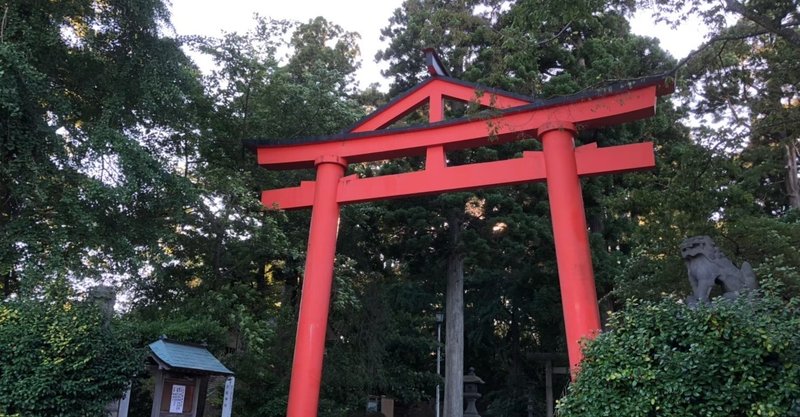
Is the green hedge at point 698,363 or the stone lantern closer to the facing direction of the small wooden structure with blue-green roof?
the green hedge

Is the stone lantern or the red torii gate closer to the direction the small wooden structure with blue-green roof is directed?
the red torii gate

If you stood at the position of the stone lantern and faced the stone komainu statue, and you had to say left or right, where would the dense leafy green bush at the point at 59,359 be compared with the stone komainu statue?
right

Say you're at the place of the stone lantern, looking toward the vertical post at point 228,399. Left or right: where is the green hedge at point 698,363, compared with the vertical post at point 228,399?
left

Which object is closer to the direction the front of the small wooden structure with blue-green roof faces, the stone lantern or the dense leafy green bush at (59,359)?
the dense leafy green bush

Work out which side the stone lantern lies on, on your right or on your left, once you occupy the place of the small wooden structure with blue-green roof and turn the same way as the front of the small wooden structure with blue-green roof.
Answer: on your left

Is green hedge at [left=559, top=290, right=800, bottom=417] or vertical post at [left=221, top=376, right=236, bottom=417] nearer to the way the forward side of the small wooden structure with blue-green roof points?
the green hedge

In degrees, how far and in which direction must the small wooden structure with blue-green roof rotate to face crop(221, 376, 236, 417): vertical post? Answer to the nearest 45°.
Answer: approximately 135° to its left

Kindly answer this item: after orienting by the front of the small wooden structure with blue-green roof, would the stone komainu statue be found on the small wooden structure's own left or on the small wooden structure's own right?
on the small wooden structure's own left

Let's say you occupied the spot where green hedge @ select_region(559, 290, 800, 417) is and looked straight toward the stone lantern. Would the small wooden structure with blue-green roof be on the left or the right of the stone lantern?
left

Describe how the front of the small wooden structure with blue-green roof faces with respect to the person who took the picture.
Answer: facing the viewer

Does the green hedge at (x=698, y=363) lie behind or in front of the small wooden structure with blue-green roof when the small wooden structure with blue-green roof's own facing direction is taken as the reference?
in front

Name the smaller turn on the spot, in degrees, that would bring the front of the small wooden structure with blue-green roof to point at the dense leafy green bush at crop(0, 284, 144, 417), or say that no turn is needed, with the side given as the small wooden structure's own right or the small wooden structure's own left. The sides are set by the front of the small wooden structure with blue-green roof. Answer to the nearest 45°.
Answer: approximately 45° to the small wooden structure's own right
